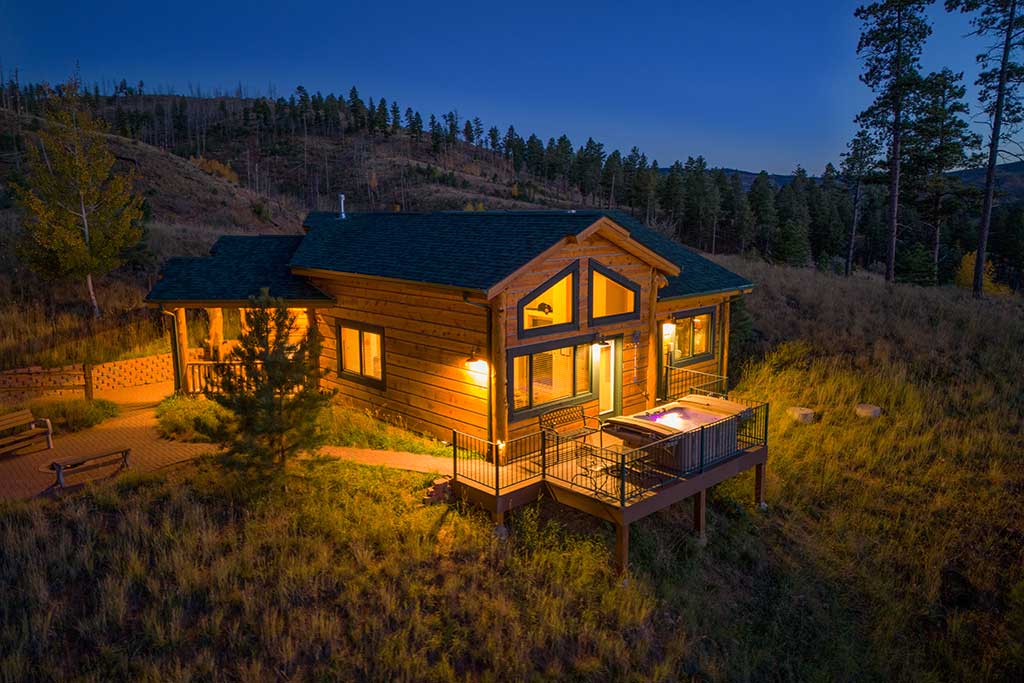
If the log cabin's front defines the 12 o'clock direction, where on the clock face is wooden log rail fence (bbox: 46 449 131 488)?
The wooden log rail fence is roughly at 4 o'clock from the log cabin.

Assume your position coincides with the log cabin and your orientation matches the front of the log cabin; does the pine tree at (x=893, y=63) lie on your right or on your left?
on your left

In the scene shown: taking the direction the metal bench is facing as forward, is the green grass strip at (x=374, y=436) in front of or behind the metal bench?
behind

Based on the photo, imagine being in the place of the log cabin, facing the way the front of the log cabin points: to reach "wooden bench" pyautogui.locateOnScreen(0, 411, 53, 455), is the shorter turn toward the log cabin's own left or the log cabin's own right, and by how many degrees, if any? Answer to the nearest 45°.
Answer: approximately 135° to the log cabin's own right

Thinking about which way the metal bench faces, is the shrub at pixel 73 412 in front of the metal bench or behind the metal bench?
behind

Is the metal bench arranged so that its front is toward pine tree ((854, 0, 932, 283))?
no

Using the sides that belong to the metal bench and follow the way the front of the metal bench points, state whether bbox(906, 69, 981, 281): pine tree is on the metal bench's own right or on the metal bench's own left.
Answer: on the metal bench's own left

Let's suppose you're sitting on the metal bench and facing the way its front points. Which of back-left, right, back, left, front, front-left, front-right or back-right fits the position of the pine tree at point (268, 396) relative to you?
right

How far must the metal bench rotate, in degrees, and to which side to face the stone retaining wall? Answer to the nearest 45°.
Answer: approximately 135° to its right

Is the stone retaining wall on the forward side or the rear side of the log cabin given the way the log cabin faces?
on the rear side

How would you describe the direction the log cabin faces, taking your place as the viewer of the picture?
facing the viewer and to the right of the viewer

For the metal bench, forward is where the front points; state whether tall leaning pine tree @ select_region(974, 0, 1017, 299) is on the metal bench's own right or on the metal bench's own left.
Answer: on the metal bench's own left

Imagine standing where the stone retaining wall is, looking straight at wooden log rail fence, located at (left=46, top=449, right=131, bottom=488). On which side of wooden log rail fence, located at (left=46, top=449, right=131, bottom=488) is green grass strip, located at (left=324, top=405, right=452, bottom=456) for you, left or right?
left

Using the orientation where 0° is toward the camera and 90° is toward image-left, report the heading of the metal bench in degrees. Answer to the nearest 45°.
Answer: approximately 315°

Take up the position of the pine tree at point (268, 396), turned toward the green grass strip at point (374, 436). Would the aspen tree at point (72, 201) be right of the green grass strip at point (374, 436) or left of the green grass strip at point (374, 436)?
left

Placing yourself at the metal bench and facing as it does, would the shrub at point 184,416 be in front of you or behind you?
behind

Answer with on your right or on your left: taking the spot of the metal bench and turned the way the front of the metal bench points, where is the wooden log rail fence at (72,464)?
on your right

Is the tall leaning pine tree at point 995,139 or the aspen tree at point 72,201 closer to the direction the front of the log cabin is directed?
the tall leaning pine tree

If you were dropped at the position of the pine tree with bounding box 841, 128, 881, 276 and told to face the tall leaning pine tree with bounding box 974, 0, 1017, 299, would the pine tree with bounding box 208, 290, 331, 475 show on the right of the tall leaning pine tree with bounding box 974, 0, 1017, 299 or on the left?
right

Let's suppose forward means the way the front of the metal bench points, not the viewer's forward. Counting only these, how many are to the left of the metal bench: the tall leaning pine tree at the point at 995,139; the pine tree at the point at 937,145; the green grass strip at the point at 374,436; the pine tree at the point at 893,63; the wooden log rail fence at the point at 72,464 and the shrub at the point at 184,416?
3

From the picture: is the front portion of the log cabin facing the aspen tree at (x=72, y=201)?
no

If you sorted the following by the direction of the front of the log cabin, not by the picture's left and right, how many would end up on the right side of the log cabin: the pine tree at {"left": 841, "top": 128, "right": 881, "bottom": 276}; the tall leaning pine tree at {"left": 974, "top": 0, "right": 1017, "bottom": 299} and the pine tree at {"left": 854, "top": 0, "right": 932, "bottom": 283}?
0

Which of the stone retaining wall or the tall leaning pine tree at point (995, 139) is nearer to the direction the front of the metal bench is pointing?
the tall leaning pine tree
